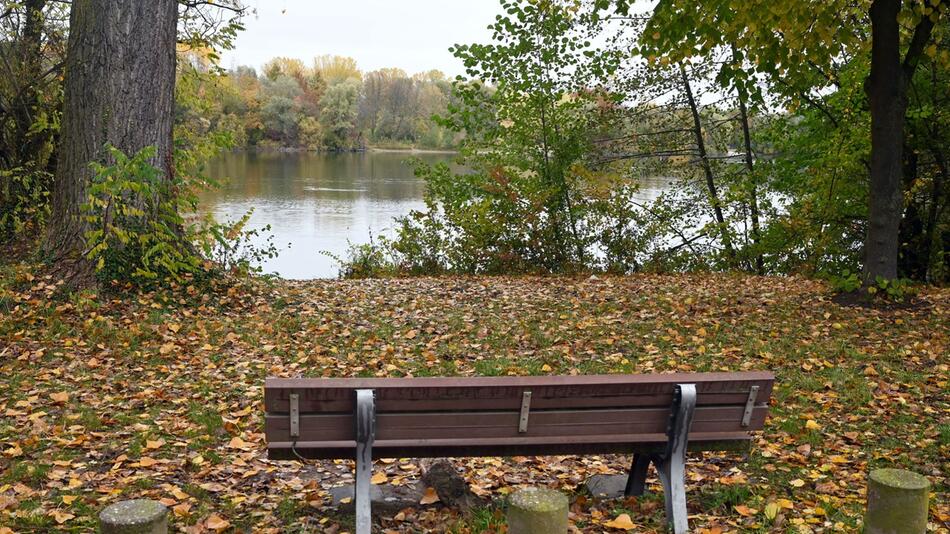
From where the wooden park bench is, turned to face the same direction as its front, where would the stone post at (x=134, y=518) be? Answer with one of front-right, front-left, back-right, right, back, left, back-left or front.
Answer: back-left

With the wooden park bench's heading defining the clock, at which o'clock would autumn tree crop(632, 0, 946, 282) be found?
The autumn tree is roughly at 1 o'clock from the wooden park bench.

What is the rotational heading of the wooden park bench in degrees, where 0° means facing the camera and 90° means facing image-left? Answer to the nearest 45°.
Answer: approximately 180°

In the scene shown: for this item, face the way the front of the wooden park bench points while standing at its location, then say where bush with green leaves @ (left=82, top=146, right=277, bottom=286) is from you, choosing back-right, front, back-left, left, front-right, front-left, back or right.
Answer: front-left

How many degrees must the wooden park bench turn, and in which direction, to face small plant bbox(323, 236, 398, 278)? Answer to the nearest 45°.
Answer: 0° — it already faces it

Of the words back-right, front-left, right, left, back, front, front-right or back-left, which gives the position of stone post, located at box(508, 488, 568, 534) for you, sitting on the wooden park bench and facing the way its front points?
back

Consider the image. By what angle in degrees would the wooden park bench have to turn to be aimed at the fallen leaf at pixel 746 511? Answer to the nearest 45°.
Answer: approximately 90° to its right

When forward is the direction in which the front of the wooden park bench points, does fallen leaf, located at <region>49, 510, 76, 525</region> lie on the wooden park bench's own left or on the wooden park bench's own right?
on the wooden park bench's own left
